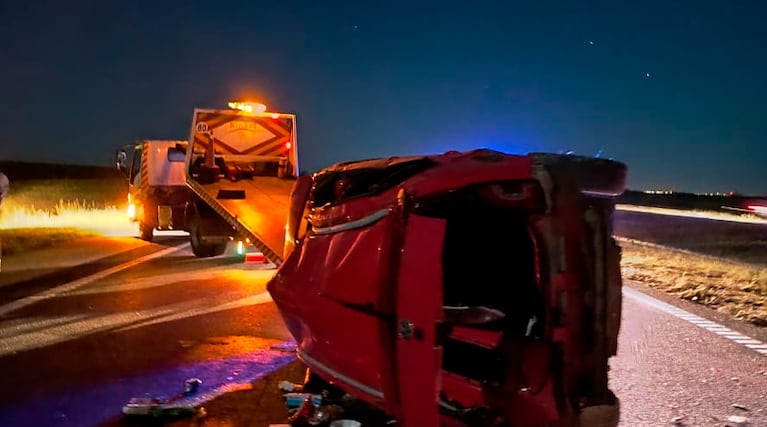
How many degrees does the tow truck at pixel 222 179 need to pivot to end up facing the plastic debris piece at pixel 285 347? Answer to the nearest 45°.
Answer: approximately 135° to its left

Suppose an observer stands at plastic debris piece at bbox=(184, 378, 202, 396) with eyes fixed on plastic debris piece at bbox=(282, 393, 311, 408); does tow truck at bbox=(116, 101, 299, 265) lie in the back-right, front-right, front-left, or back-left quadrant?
back-left

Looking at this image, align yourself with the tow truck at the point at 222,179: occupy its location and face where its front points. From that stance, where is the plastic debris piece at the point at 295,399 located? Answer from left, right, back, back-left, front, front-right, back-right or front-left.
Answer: back-left

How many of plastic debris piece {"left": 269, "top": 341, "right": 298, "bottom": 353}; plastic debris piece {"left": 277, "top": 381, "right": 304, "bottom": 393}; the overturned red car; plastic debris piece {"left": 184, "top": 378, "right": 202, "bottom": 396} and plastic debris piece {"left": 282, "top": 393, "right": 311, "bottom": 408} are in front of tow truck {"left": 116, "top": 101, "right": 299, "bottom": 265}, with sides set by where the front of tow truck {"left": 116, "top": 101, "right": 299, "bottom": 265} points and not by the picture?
0

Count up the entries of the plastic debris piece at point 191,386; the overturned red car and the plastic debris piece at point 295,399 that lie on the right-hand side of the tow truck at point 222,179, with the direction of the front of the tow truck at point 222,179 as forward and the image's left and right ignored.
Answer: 0

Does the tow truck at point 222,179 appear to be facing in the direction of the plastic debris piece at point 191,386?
no

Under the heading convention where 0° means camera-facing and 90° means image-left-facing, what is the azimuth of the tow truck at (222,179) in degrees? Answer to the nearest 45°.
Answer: approximately 135°

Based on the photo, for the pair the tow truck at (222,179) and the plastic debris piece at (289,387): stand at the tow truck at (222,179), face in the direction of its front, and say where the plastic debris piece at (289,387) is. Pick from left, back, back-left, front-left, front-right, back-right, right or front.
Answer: back-left

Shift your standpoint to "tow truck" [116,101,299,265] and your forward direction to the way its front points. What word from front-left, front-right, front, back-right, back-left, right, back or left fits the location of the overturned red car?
back-left

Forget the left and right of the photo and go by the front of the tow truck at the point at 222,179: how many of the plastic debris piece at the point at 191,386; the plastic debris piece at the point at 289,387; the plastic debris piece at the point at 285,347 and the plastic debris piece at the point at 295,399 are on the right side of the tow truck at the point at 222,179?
0

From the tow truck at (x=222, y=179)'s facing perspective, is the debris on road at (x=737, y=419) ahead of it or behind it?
behind
